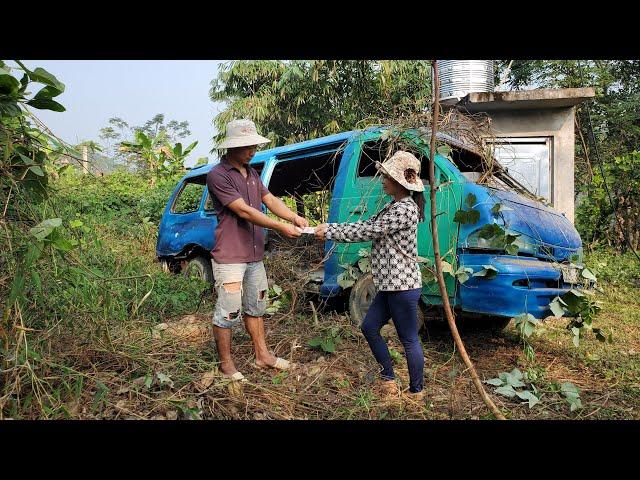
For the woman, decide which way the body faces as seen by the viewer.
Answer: to the viewer's left

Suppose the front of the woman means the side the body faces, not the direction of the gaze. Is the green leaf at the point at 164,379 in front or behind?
in front

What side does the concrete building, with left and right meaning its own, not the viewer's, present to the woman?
front

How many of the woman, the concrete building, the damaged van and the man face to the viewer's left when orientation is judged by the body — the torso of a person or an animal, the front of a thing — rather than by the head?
1

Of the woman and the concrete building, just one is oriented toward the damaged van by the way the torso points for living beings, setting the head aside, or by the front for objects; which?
the concrete building

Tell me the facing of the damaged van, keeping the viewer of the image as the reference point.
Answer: facing the viewer and to the right of the viewer

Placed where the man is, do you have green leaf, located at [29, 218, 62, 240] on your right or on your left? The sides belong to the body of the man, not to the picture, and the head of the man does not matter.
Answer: on your right

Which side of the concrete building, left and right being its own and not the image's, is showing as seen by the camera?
front

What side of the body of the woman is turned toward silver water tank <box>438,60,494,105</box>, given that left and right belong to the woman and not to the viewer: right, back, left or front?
right

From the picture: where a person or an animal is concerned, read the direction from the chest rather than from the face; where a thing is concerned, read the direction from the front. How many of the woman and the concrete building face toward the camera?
1

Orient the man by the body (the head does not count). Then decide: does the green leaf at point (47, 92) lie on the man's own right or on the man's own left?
on the man's own right
